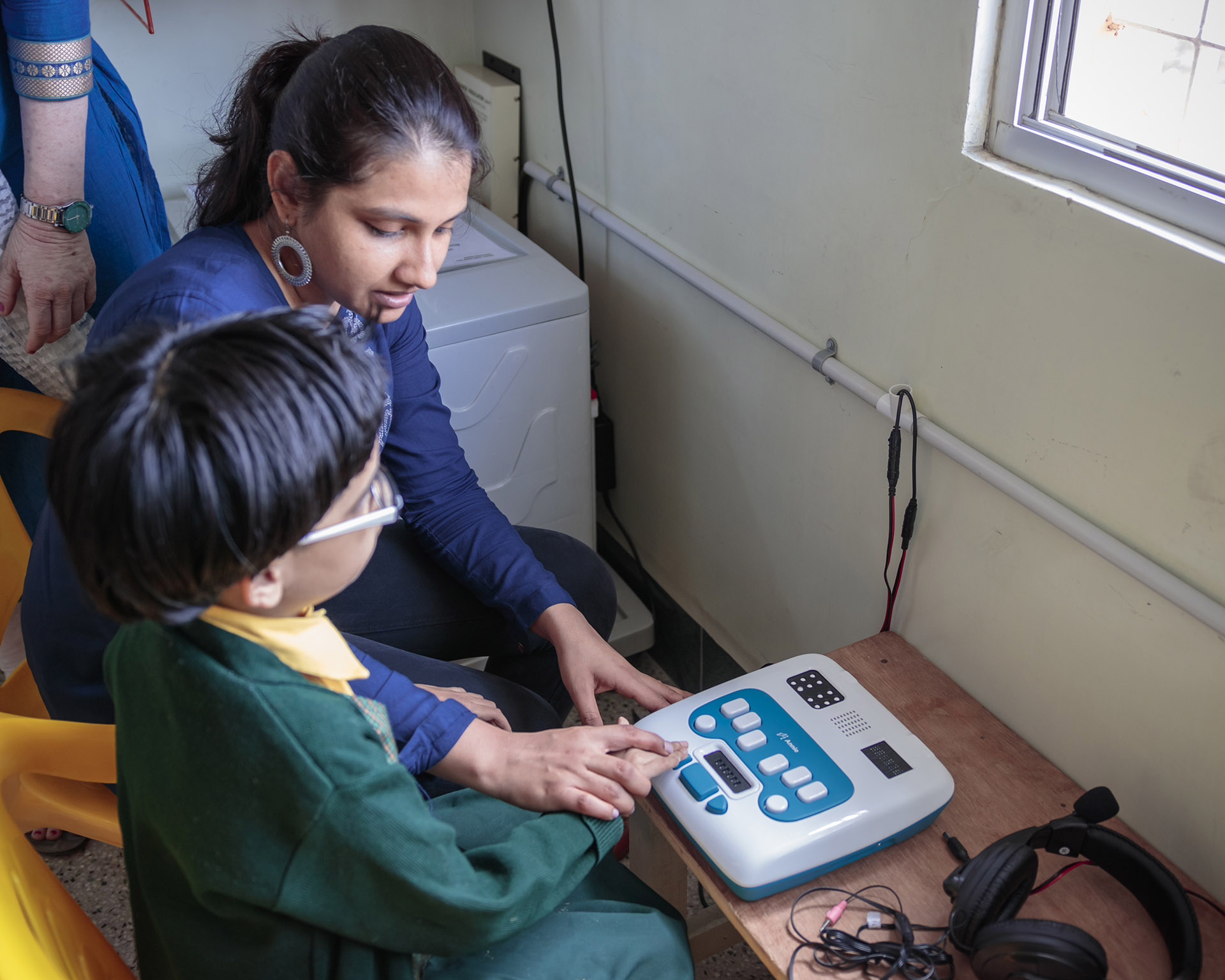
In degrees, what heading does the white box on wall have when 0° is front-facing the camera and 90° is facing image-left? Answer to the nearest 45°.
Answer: approximately 45°

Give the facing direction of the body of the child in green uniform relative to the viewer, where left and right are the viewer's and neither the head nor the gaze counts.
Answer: facing away from the viewer and to the right of the viewer

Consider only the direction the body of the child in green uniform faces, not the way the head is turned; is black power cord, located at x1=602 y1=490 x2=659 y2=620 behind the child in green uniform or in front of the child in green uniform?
in front

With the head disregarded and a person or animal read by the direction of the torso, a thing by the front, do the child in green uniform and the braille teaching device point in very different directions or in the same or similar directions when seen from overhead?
very different directions

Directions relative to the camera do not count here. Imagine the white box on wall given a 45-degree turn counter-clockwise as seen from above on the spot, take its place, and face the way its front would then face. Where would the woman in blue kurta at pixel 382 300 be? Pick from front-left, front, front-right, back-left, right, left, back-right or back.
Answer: front

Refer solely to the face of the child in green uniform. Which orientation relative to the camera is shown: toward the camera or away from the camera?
away from the camera

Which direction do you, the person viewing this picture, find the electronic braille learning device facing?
facing the viewer and to the left of the viewer

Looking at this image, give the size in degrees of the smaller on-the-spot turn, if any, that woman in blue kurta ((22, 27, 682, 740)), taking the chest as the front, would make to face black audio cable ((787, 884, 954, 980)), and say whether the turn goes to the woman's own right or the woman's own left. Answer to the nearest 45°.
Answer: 0° — they already face it

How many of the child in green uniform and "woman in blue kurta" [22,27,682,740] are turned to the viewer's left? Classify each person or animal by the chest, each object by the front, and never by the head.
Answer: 0
